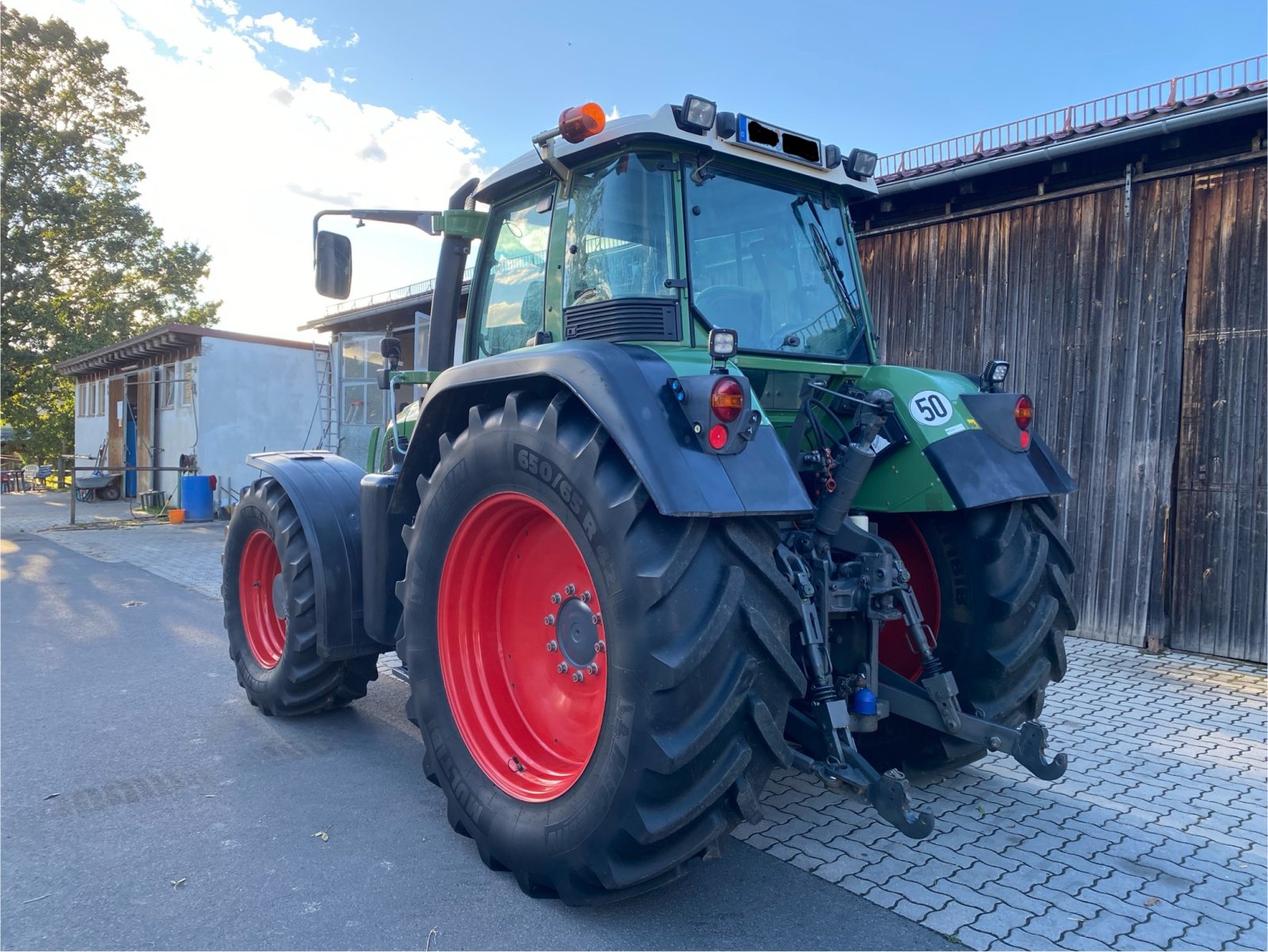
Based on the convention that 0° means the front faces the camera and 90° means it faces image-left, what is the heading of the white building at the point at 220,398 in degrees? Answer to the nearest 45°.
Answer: approximately 45°

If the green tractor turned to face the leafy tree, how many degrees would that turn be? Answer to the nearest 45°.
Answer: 0° — it already faces it

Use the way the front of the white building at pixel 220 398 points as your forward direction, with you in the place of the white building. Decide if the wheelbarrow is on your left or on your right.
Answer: on your right

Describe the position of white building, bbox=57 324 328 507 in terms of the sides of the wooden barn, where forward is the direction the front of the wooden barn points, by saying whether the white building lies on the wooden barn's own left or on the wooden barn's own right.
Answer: on the wooden barn's own right

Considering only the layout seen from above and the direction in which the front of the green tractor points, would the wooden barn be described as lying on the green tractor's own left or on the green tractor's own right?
on the green tractor's own right

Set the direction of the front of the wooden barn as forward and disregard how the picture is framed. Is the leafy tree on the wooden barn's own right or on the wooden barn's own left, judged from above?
on the wooden barn's own right

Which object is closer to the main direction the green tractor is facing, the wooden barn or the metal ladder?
the metal ladder

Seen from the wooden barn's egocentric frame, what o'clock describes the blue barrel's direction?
The blue barrel is roughly at 2 o'clock from the wooden barn.

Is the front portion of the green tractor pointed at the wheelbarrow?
yes

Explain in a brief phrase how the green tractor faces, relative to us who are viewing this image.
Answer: facing away from the viewer and to the left of the viewer
